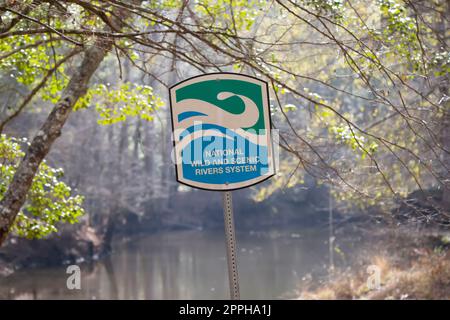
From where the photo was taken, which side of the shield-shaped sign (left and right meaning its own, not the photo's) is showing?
front
